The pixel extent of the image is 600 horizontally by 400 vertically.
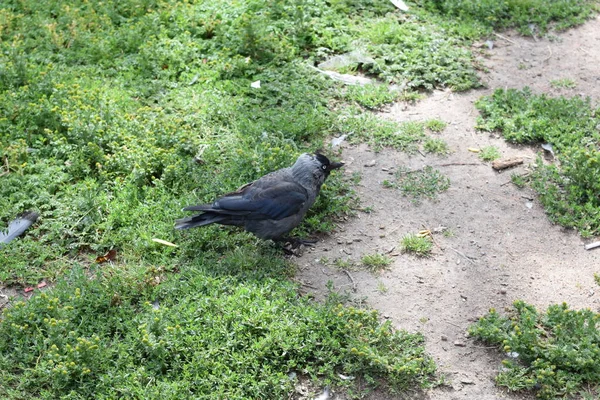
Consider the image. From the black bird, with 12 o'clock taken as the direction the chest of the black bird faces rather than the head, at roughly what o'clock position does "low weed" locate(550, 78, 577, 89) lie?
The low weed is roughly at 11 o'clock from the black bird.

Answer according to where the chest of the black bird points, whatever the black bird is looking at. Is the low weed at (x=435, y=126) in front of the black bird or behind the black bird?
in front

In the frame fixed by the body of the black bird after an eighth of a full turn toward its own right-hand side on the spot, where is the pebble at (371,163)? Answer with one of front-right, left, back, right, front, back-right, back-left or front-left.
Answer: left

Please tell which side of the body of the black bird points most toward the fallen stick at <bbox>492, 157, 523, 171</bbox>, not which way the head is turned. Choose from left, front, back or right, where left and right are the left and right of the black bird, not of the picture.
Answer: front

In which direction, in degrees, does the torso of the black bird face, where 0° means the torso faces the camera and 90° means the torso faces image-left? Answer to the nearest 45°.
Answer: approximately 270°

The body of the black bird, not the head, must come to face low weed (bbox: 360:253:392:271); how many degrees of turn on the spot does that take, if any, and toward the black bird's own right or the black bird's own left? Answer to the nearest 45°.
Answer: approximately 45° to the black bird's own right

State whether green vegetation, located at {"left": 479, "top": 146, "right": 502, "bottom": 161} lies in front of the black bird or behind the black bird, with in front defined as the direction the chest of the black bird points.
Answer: in front
